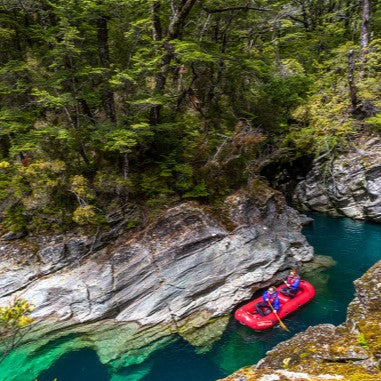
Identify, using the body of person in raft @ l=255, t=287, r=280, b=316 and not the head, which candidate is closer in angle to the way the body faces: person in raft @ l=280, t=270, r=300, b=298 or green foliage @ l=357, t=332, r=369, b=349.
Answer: the green foliage

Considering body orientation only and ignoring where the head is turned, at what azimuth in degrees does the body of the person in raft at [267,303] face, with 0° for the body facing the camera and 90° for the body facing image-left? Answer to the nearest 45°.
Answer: approximately 45°

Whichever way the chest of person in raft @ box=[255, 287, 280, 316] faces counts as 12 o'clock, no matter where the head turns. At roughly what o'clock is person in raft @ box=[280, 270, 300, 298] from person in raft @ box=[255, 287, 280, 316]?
person in raft @ box=[280, 270, 300, 298] is roughly at 6 o'clock from person in raft @ box=[255, 287, 280, 316].

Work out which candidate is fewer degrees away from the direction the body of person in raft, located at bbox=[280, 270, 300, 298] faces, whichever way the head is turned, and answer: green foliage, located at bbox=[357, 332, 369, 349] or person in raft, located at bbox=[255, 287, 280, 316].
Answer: the person in raft

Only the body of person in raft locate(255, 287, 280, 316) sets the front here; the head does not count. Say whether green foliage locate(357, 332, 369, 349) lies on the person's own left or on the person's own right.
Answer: on the person's own left

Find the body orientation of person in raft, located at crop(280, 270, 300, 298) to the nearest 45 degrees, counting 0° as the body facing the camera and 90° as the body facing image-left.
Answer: approximately 45°

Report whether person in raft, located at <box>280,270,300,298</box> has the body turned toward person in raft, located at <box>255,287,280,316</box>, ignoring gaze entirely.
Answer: yes
